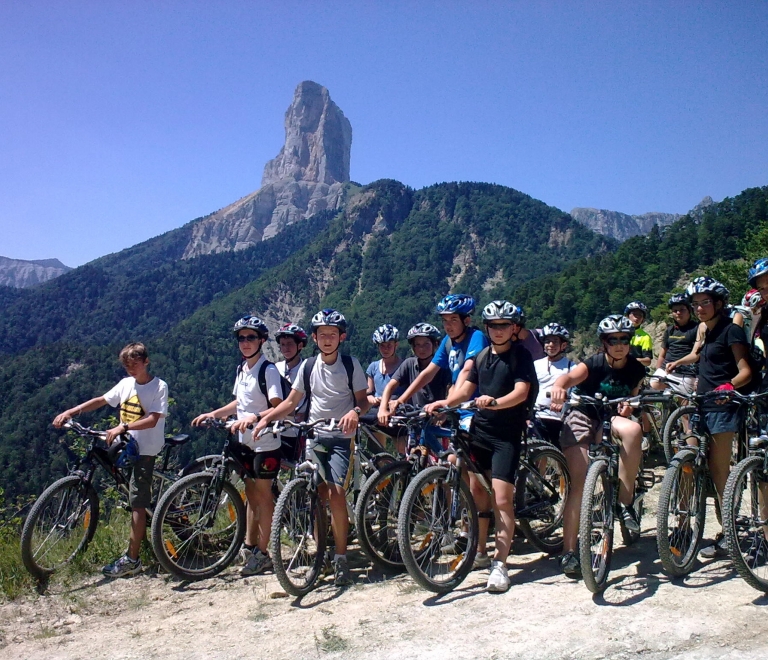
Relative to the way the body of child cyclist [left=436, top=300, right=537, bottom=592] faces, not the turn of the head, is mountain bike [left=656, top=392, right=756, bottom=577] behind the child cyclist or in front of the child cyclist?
behind

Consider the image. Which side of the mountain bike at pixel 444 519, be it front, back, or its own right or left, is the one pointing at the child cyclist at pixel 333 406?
right

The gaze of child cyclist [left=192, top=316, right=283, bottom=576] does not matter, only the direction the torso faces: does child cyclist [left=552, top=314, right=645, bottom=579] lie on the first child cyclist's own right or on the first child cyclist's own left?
on the first child cyclist's own left

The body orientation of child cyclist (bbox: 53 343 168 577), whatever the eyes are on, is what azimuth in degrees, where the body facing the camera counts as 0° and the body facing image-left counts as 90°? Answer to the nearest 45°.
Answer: approximately 45°

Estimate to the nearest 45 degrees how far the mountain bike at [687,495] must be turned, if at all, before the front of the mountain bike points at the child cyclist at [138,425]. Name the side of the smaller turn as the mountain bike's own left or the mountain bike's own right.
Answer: approximately 45° to the mountain bike's own right

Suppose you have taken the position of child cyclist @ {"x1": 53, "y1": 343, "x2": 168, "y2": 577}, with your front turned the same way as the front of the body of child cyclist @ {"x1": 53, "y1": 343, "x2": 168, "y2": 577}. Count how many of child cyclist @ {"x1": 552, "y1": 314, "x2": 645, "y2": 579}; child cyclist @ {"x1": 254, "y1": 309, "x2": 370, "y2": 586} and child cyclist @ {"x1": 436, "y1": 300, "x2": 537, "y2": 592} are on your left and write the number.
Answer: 3
